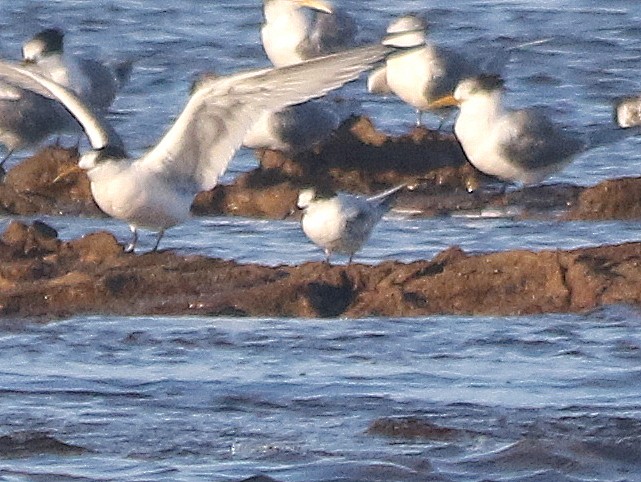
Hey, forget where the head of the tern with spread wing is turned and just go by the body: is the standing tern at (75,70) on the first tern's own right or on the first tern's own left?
on the first tern's own right

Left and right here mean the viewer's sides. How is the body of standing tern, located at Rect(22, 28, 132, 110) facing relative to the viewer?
facing to the left of the viewer

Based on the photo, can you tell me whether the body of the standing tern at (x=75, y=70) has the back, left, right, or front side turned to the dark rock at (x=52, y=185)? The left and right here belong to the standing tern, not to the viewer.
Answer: left

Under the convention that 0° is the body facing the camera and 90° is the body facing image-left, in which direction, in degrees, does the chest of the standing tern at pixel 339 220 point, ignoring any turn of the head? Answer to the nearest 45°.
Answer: approximately 45°

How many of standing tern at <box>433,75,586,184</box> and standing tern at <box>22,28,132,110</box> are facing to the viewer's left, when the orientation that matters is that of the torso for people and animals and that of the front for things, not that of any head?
2

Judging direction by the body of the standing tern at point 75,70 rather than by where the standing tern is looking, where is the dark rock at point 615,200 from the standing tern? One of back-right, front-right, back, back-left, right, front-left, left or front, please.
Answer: back-left

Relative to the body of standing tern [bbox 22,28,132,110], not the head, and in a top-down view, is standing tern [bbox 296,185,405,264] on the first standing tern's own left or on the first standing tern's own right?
on the first standing tern's own left

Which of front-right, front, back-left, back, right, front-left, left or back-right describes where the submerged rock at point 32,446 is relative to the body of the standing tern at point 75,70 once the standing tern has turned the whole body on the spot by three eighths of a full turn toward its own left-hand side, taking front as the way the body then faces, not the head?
front-right

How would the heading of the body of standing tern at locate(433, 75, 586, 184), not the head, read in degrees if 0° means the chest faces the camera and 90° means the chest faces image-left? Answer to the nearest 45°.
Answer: approximately 90°

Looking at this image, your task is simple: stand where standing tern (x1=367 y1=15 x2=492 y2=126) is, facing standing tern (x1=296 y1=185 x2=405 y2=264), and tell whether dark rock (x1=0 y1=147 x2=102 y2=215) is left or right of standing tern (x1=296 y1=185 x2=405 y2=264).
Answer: right
